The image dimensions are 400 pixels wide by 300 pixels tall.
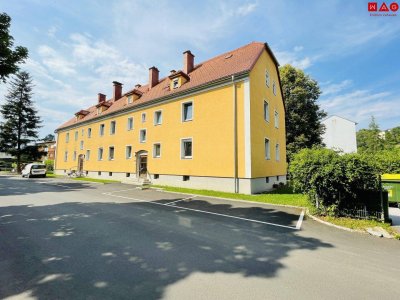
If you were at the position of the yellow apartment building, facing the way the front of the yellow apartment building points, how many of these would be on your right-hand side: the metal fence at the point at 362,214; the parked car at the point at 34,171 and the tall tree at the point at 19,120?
2

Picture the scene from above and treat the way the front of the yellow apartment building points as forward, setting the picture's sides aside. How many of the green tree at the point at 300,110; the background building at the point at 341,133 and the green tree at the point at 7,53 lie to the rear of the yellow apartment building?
2

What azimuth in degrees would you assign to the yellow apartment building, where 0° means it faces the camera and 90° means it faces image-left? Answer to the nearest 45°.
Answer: approximately 45°

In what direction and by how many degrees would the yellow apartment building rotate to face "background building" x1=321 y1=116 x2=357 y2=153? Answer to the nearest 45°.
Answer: approximately 180°

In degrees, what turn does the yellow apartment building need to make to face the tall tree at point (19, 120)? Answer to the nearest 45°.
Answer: approximately 90° to its right

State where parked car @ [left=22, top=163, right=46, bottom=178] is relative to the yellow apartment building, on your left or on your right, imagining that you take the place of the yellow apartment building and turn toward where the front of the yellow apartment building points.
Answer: on your right

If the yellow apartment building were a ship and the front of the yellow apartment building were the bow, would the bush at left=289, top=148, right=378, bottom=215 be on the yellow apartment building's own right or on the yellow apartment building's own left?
on the yellow apartment building's own left

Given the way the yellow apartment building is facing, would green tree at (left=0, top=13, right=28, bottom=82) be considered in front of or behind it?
in front

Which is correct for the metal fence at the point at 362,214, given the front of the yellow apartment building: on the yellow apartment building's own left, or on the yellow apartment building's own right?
on the yellow apartment building's own left

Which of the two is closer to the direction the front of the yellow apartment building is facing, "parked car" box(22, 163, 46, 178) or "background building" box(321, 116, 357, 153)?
the parked car

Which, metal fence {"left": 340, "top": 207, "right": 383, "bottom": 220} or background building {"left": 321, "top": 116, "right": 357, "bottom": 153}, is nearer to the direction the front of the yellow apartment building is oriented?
the metal fence

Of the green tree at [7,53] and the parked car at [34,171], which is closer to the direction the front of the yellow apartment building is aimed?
the green tree

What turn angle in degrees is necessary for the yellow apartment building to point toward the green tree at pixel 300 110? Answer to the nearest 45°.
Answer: approximately 180°

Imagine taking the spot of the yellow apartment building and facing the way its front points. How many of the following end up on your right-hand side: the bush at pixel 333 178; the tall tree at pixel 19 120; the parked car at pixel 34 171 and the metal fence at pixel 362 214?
2
